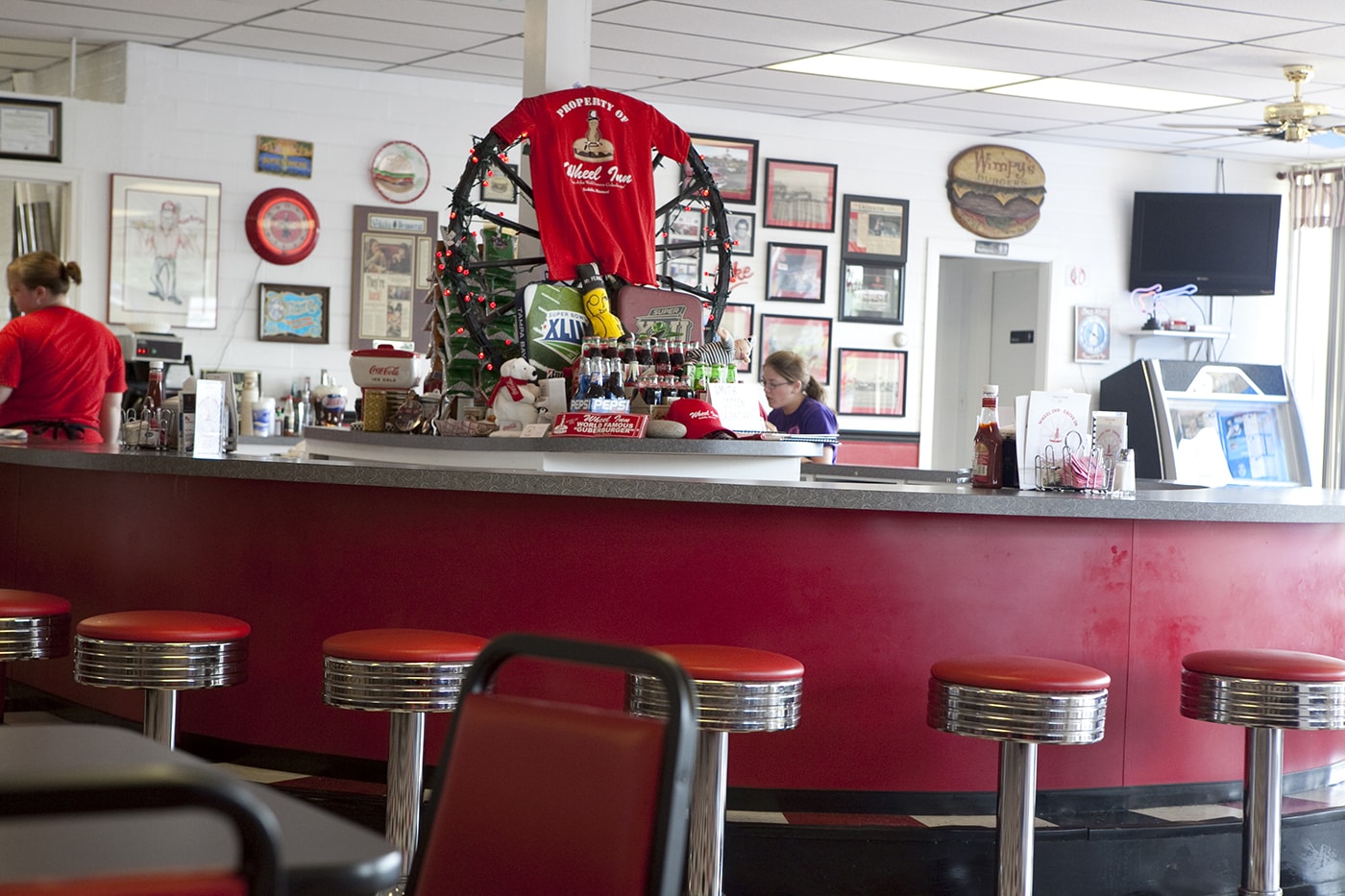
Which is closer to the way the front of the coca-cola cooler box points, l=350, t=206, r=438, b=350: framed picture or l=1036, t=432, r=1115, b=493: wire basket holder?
the wire basket holder

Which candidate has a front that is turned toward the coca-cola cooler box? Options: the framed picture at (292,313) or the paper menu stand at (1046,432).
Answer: the framed picture

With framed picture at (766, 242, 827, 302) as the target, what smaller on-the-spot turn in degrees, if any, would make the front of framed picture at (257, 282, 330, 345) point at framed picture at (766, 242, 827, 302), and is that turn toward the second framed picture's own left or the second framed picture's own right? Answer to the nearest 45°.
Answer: approximately 90° to the second framed picture's own left

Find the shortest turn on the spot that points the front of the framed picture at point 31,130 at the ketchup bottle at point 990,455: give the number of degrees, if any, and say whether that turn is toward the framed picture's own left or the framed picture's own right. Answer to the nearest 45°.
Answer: approximately 45° to the framed picture's own left

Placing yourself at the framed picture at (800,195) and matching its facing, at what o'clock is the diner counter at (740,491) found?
The diner counter is roughly at 12 o'clock from the framed picture.

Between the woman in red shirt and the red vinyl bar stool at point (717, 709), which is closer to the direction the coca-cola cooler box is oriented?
the red vinyl bar stool

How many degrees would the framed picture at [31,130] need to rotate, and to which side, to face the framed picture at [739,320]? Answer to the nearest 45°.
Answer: approximately 90° to its left

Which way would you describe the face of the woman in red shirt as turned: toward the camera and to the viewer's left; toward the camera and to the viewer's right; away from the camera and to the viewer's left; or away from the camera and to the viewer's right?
away from the camera and to the viewer's left
